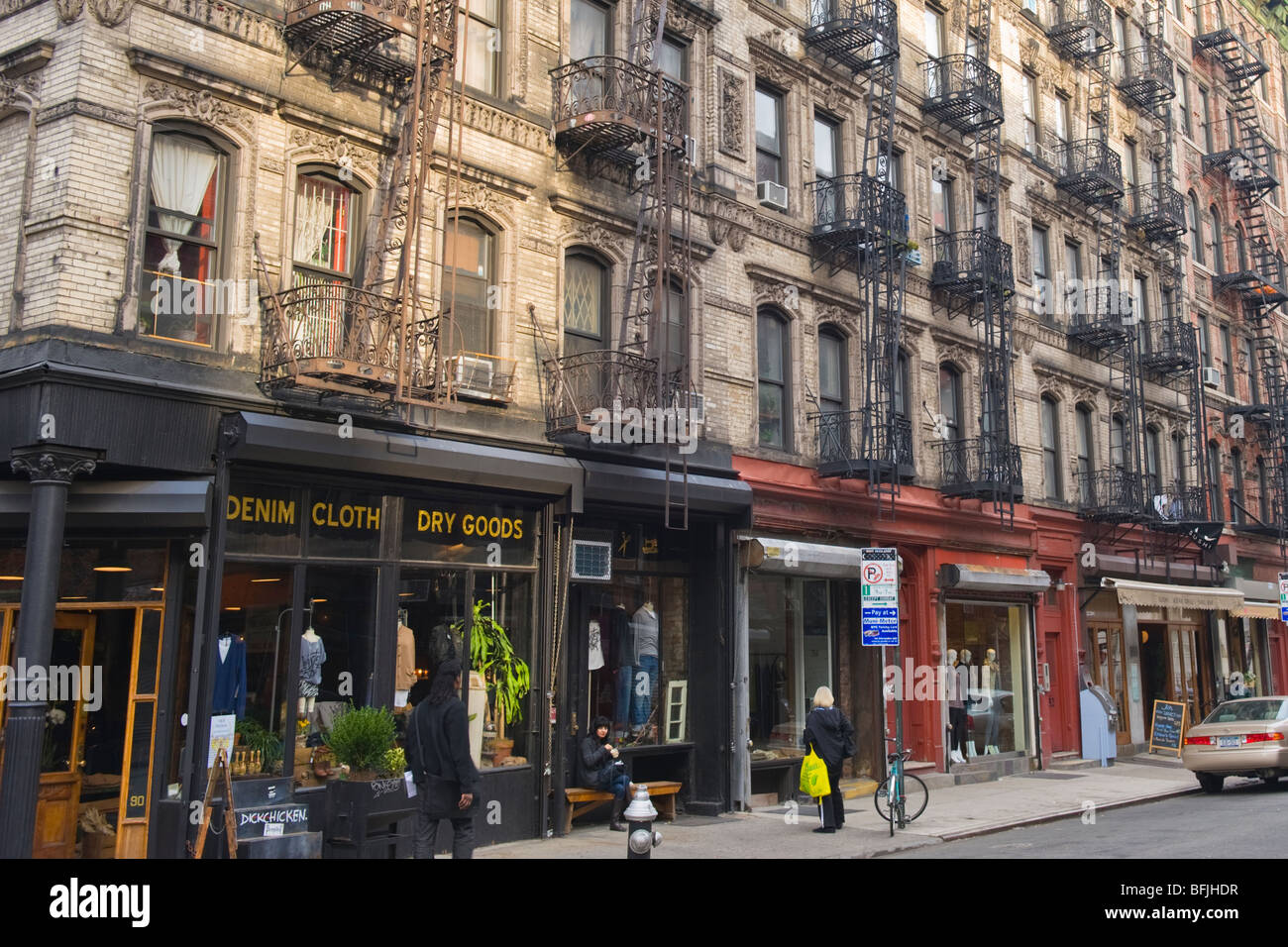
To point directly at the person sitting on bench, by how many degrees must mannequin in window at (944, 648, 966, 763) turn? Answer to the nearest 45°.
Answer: approximately 90° to its right

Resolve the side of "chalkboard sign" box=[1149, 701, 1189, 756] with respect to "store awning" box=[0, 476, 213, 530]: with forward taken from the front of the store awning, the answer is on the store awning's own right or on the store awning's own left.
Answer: on the store awning's own left

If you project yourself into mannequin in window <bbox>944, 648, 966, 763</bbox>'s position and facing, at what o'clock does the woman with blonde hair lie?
The woman with blonde hair is roughly at 2 o'clock from the mannequin in window.

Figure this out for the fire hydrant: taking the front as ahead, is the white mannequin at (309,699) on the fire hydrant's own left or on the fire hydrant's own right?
on the fire hydrant's own right

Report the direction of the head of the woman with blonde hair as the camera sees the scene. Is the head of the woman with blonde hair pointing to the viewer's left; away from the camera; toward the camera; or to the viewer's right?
away from the camera

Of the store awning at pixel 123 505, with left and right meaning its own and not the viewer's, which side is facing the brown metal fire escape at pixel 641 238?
left

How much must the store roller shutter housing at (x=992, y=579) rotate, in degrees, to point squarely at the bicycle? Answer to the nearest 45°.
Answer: approximately 45° to its right

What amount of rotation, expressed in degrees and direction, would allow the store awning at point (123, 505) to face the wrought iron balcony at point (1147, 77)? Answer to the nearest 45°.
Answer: approximately 90° to its left

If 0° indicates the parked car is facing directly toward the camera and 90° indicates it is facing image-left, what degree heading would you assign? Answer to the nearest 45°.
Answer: approximately 225°

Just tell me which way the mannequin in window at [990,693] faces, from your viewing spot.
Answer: facing the viewer and to the right of the viewer
